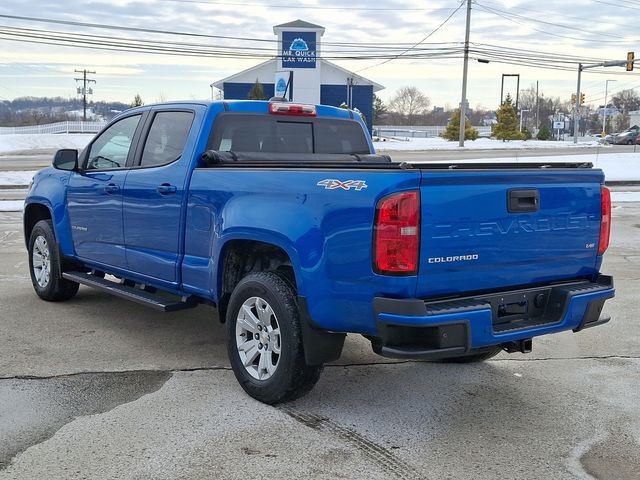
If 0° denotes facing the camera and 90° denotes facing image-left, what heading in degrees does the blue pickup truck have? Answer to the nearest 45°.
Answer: approximately 135°
